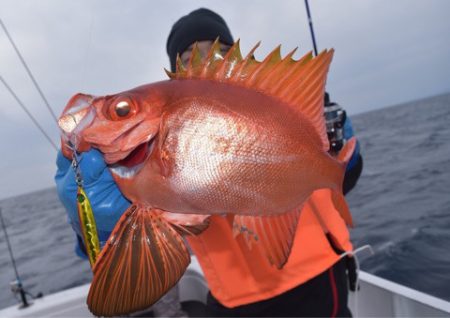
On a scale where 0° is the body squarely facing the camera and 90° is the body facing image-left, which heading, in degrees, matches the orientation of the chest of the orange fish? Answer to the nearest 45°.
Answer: approximately 90°

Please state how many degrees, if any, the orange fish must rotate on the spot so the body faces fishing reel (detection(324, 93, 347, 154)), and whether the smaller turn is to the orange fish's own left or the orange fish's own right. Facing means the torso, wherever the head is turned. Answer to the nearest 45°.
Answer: approximately 135° to the orange fish's own right
